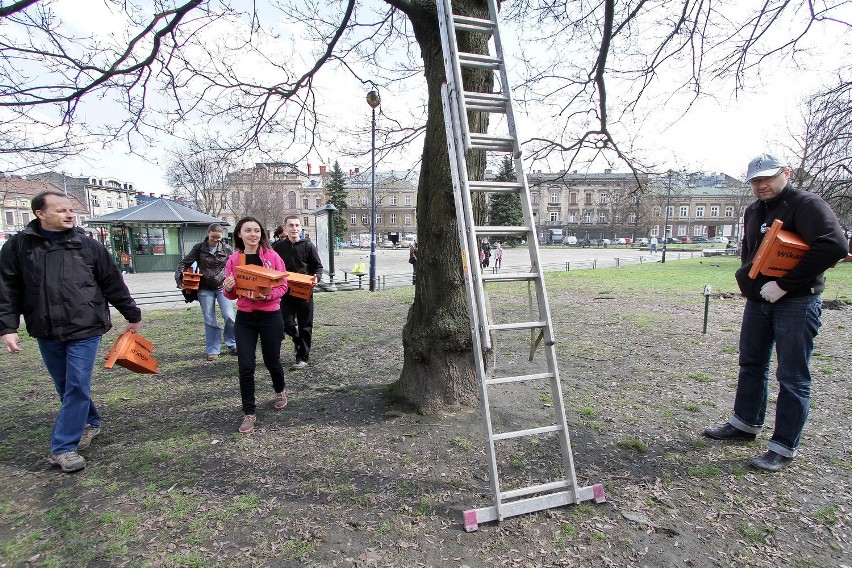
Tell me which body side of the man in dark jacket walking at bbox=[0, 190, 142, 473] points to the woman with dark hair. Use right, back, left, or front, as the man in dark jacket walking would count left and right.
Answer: left

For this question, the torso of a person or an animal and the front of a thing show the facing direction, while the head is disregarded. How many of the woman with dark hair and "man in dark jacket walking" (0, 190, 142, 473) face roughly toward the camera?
2

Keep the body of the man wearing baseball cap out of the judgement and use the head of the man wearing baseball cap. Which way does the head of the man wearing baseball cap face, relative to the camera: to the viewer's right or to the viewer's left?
to the viewer's left

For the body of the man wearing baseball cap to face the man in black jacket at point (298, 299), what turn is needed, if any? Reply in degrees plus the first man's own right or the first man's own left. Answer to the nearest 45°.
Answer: approximately 45° to the first man's own right

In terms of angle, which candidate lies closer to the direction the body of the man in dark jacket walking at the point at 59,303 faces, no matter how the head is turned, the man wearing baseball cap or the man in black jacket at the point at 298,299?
the man wearing baseball cap

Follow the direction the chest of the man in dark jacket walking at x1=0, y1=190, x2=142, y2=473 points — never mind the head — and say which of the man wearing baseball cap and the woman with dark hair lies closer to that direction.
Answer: the man wearing baseball cap

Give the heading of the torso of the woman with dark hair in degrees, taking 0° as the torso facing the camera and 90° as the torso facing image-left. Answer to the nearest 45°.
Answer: approximately 0°

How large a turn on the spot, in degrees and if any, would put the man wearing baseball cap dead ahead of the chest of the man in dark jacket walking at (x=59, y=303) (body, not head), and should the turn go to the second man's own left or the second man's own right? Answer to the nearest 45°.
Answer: approximately 45° to the second man's own left

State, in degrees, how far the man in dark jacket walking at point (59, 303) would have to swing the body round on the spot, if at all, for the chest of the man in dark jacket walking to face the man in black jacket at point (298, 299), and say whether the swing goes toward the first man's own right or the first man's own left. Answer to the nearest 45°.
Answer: approximately 135° to the first man's own left
